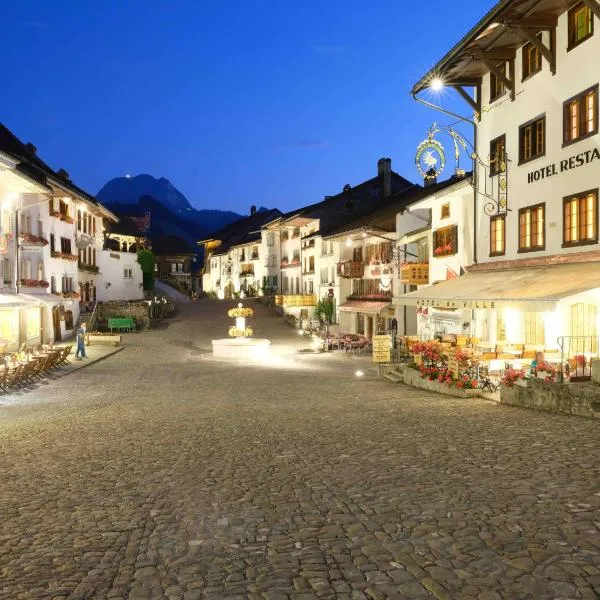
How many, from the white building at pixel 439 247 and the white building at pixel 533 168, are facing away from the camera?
0

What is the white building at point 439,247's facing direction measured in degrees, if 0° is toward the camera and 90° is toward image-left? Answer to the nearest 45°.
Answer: approximately 45°

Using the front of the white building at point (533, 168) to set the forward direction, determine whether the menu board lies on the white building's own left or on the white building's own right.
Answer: on the white building's own right

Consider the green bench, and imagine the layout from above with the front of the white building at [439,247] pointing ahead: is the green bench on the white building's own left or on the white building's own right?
on the white building's own right

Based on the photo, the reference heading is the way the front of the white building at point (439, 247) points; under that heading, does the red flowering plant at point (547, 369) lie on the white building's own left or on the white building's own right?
on the white building's own left

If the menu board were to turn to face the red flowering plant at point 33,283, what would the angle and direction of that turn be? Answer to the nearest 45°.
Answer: approximately 90° to its right

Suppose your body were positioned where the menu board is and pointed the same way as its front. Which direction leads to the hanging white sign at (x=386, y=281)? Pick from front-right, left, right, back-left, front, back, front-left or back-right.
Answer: back

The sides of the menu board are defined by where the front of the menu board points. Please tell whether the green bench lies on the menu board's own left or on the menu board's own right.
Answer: on the menu board's own right

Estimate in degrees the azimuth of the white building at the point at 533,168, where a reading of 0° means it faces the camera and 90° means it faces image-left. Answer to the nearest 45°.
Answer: approximately 45°

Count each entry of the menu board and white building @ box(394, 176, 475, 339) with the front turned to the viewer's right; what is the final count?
0

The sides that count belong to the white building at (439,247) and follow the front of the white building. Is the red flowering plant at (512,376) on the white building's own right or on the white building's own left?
on the white building's own left
